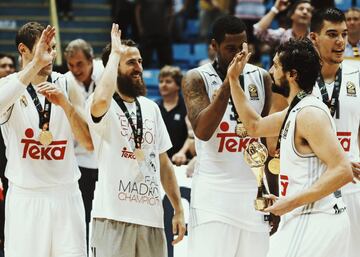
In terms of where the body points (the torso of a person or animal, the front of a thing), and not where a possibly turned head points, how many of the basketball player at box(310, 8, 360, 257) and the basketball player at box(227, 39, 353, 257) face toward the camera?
1

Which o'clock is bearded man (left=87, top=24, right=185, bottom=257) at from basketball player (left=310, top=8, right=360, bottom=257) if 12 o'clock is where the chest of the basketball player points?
The bearded man is roughly at 2 o'clock from the basketball player.

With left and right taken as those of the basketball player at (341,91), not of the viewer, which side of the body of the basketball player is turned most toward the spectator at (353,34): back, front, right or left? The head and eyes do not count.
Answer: back

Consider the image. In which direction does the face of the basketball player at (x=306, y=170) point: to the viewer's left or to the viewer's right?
to the viewer's left

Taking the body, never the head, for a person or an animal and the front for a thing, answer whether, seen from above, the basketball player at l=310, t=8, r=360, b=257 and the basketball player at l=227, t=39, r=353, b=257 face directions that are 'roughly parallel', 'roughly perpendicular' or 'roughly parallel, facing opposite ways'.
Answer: roughly perpendicular

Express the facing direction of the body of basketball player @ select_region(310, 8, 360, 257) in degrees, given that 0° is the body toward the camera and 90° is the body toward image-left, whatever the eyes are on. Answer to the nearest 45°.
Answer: approximately 0°

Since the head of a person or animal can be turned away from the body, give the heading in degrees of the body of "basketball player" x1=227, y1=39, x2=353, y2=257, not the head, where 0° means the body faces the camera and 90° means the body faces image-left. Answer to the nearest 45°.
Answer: approximately 90°

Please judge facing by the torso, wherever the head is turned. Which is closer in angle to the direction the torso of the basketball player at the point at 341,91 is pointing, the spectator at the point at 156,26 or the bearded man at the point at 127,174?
the bearded man

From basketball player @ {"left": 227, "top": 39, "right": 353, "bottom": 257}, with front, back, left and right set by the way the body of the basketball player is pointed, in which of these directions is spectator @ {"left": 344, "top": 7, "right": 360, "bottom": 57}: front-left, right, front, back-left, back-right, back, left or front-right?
right
